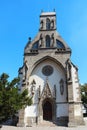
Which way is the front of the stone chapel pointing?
toward the camera

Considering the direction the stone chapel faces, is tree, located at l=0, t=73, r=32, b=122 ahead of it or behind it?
ahead
